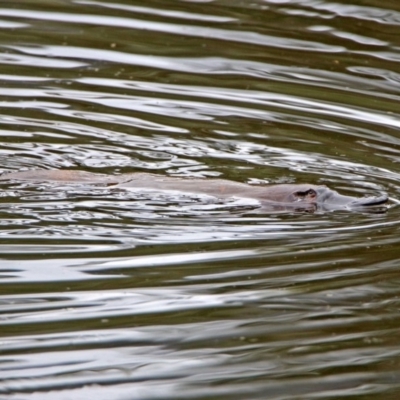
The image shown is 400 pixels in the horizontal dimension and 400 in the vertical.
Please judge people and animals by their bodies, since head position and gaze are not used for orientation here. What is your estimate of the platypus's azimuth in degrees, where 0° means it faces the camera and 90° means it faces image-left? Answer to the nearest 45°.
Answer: approximately 270°
